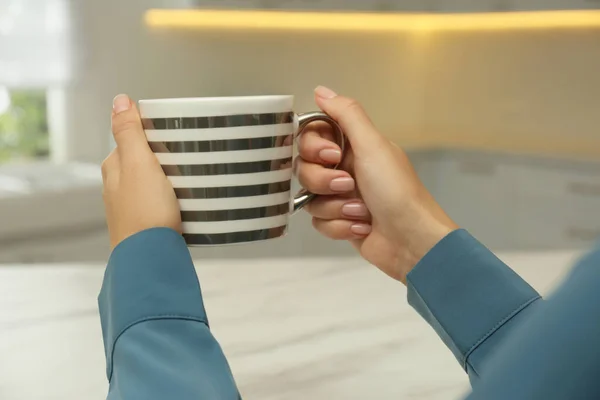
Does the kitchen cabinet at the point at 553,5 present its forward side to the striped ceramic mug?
yes

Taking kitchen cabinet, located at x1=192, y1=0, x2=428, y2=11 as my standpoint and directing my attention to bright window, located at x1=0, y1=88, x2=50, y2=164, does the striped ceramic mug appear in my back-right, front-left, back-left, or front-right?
front-left

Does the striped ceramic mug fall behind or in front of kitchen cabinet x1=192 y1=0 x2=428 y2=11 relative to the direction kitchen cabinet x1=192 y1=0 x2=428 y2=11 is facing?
in front

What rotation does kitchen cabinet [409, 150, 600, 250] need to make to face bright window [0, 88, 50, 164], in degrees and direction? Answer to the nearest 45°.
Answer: approximately 45° to its right

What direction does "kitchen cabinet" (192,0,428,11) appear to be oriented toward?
toward the camera

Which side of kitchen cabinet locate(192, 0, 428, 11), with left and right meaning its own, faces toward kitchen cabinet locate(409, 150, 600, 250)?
left

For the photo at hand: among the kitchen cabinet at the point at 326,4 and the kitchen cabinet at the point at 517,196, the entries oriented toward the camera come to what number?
2

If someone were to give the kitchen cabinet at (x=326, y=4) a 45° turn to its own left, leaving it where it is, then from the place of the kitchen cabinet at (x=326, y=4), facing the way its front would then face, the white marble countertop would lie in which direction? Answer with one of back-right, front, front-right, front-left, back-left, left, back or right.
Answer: front-right

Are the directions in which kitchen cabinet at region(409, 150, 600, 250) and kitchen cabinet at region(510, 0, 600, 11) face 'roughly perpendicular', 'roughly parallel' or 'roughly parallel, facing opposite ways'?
roughly parallel

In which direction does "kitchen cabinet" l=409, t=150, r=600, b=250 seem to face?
toward the camera

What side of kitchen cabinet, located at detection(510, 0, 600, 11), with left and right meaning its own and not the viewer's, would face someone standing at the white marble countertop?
front

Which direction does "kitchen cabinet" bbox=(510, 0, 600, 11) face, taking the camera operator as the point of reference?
facing the viewer

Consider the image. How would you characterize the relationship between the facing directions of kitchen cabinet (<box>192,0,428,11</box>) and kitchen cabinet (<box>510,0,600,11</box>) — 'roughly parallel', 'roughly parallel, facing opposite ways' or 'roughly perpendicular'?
roughly parallel
